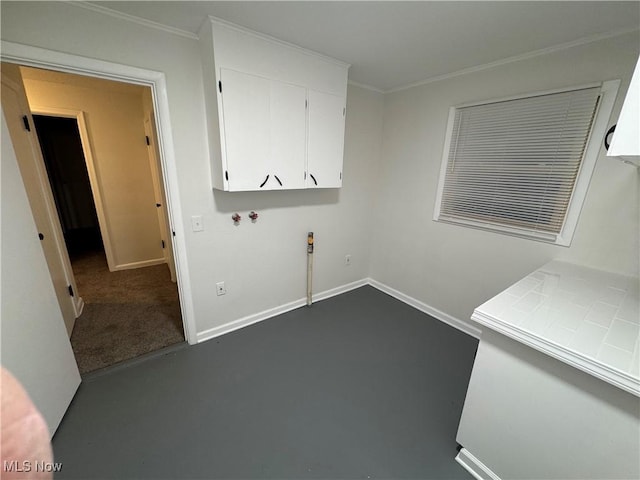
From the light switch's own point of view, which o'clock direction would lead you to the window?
The window is roughly at 10 o'clock from the light switch.

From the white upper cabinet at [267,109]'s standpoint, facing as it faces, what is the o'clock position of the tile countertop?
The tile countertop is roughly at 12 o'clock from the white upper cabinet.

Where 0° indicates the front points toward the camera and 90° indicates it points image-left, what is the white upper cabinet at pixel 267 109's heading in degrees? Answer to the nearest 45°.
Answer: approximately 315°

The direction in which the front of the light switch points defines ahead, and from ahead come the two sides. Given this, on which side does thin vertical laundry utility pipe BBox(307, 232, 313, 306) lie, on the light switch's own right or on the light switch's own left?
on the light switch's own left

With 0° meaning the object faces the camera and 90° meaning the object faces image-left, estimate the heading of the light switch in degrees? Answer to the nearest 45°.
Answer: approximately 0°

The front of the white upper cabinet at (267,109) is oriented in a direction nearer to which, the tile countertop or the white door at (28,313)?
the tile countertop

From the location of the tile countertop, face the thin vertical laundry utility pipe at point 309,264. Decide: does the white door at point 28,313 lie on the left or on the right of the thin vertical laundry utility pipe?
left

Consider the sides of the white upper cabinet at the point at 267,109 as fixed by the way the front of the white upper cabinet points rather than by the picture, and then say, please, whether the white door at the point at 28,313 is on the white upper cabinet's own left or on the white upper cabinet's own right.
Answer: on the white upper cabinet's own right
